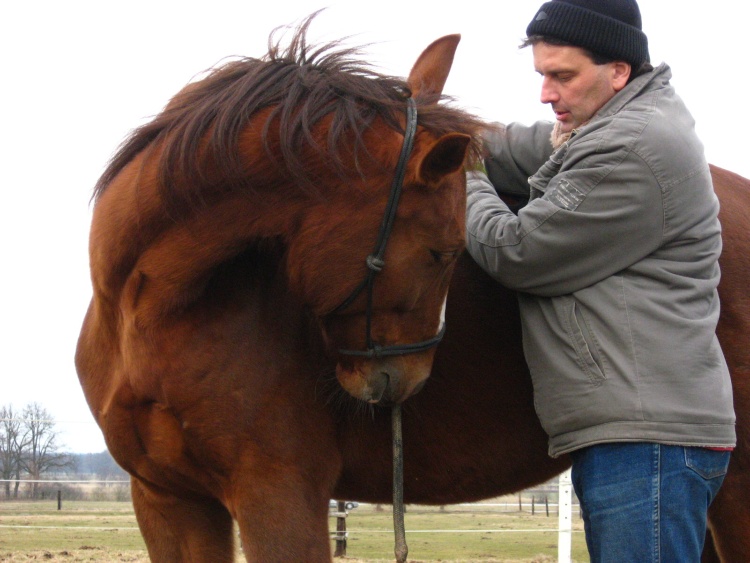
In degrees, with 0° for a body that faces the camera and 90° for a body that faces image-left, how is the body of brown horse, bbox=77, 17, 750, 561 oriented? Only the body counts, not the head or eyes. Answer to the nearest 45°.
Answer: approximately 45°

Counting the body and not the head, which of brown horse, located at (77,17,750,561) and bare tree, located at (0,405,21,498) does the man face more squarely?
the brown horse

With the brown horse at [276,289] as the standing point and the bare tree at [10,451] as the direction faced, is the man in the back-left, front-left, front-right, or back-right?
back-right

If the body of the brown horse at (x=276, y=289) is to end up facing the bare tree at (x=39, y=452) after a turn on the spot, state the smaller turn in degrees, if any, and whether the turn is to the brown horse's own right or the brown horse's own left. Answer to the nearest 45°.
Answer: approximately 90° to the brown horse's own right

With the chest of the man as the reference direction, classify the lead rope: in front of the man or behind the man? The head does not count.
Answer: in front

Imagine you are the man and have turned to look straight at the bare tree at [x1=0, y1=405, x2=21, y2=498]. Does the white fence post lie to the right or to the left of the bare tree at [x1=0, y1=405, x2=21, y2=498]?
right

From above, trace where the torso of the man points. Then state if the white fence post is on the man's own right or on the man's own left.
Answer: on the man's own right

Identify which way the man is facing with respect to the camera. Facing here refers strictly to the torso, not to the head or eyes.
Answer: to the viewer's left

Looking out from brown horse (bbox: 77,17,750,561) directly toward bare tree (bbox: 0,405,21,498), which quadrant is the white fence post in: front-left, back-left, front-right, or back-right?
front-right

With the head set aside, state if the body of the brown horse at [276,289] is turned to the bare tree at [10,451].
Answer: no

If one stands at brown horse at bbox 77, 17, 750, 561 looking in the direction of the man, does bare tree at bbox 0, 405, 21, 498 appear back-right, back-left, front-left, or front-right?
back-left

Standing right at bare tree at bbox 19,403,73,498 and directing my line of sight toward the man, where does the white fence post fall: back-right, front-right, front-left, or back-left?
front-left

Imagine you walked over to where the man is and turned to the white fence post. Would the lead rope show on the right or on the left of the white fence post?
left

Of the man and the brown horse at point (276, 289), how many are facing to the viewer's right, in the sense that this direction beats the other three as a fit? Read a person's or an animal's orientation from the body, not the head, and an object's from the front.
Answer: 0

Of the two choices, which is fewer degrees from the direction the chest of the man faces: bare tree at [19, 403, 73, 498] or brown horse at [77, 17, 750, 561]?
the brown horse
